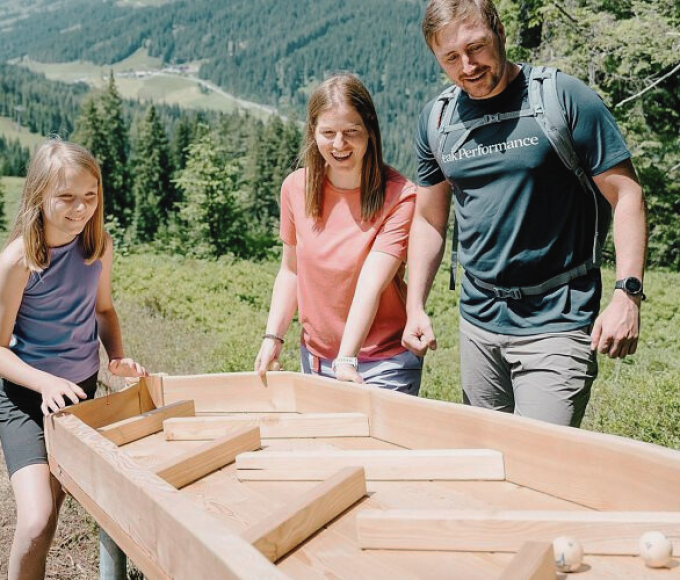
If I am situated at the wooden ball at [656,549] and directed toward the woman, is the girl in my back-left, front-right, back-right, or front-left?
front-left

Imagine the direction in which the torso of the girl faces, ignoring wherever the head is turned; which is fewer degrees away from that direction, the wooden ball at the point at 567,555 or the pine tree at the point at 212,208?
the wooden ball

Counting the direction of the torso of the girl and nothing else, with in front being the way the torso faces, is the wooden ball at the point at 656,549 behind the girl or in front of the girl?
in front

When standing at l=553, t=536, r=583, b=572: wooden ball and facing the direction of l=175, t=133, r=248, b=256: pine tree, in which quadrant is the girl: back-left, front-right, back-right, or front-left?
front-left

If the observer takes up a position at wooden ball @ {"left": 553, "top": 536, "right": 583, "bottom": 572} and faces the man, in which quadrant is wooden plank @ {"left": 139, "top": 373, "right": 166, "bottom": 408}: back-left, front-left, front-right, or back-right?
front-left

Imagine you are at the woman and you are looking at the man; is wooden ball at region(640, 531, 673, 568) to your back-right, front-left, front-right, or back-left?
front-right

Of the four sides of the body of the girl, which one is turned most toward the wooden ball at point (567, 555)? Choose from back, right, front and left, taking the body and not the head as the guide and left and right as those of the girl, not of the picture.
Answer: front

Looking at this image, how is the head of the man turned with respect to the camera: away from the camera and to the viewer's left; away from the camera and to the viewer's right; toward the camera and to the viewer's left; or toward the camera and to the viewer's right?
toward the camera and to the viewer's left

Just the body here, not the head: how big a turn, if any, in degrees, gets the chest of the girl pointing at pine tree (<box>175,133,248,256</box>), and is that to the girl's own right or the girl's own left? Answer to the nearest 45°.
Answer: approximately 135° to the girl's own left

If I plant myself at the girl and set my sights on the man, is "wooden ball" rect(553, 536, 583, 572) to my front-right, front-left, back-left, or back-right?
front-right

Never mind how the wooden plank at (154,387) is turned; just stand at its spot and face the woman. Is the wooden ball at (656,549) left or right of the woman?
right

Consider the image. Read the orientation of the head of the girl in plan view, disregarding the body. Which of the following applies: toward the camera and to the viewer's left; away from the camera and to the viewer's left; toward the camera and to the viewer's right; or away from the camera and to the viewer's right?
toward the camera and to the viewer's right

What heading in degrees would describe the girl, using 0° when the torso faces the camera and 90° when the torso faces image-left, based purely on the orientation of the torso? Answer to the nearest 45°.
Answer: approximately 315°

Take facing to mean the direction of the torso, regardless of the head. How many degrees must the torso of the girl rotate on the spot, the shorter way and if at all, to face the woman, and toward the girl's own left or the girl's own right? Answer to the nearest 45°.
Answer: approximately 45° to the girl's own left
